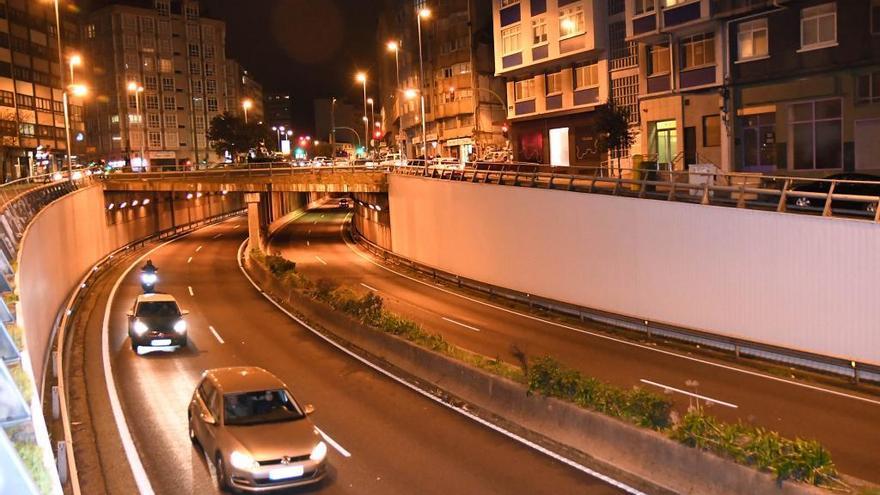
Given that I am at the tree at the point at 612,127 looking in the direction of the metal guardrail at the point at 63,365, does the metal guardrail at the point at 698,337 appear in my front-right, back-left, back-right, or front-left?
front-left

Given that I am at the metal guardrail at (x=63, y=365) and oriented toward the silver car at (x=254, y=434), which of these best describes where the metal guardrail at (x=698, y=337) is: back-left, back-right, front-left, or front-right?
front-left

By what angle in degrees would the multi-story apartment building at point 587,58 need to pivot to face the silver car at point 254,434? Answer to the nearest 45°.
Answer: approximately 45° to its left

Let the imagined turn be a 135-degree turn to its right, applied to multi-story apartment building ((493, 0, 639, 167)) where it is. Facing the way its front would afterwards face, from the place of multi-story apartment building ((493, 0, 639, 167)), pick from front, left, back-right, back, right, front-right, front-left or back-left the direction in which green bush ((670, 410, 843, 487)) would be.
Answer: back

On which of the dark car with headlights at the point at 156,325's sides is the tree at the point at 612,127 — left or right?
on its left

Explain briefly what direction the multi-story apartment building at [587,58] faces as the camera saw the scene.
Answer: facing the viewer and to the left of the viewer

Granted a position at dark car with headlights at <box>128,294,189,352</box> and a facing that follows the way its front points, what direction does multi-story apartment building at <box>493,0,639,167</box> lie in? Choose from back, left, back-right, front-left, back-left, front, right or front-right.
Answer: back-left

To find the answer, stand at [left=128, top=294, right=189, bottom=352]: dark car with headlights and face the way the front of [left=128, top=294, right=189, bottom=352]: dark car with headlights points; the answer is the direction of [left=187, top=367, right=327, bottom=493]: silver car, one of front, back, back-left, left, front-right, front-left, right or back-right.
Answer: front

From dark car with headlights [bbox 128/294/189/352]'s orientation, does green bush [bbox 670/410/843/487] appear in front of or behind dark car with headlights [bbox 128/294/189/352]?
in front

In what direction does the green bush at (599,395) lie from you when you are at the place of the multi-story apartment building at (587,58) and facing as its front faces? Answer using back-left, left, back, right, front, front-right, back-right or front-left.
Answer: front-left

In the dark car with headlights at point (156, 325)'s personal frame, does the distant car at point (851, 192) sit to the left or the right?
on its left

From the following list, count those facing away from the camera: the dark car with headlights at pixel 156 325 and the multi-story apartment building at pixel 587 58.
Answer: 0

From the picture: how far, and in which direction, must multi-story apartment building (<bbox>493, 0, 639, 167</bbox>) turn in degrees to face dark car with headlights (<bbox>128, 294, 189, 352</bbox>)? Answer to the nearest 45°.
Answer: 0° — it already faces it

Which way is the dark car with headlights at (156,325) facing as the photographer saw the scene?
facing the viewer

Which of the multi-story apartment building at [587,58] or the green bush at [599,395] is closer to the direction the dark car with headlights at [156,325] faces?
the green bush

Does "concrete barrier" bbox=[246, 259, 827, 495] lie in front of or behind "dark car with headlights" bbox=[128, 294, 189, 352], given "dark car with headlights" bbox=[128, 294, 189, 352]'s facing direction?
in front

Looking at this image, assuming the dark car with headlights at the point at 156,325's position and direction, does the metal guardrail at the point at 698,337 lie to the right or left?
on its left
